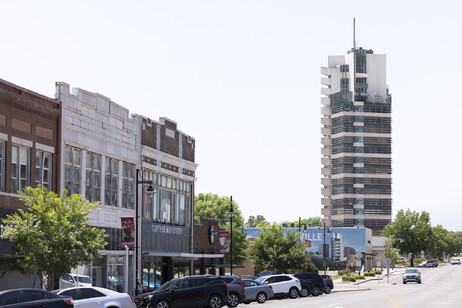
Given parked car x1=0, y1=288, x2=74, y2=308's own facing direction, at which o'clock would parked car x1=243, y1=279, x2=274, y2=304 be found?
parked car x1=243, y1=279, x2=274, y2=304 is roughly at 4 o'clock from parked car x1=0, y1=288, x2=74, y2=308.

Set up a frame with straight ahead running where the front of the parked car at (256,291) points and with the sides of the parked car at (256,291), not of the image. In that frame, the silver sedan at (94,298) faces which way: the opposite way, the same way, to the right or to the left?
the same way

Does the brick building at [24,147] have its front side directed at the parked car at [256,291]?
no

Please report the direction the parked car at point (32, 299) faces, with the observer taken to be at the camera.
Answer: facing to the left of the viewer

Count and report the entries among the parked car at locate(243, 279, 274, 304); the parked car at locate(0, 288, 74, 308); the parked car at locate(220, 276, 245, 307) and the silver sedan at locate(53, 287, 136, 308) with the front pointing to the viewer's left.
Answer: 4

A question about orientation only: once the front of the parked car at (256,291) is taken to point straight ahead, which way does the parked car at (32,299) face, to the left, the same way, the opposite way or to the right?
the same way

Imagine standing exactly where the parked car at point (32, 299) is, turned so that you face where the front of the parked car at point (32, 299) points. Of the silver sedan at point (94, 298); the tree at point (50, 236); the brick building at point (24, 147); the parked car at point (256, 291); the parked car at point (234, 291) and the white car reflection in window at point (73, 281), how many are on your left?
0

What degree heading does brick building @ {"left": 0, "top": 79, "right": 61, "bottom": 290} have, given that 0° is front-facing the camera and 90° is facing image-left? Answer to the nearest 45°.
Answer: approximately 315°

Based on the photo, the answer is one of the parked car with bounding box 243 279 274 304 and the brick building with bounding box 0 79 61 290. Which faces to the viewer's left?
the parked car

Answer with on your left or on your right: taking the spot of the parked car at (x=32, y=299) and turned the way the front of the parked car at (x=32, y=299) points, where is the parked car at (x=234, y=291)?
on your right

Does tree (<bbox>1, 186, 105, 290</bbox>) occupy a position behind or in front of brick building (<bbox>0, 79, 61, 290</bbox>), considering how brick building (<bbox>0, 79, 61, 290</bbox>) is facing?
in front

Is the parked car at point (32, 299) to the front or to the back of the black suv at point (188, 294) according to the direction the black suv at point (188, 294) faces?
to the front

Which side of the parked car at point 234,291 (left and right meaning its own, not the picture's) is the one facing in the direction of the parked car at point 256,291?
right

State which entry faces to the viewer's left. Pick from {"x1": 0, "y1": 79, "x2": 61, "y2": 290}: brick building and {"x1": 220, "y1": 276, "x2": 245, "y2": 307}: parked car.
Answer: the parked car

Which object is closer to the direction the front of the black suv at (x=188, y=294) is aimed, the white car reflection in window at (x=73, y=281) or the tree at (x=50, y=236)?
the tree

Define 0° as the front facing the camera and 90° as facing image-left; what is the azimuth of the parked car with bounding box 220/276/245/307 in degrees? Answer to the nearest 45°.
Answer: approximately 90°

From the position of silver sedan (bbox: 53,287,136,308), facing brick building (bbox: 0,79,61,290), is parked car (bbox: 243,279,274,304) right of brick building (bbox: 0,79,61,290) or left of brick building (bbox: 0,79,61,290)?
right

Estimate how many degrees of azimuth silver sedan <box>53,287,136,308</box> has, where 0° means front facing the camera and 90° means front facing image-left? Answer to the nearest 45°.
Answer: approximately 90°

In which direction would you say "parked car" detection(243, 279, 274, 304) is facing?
to the viewer's left
